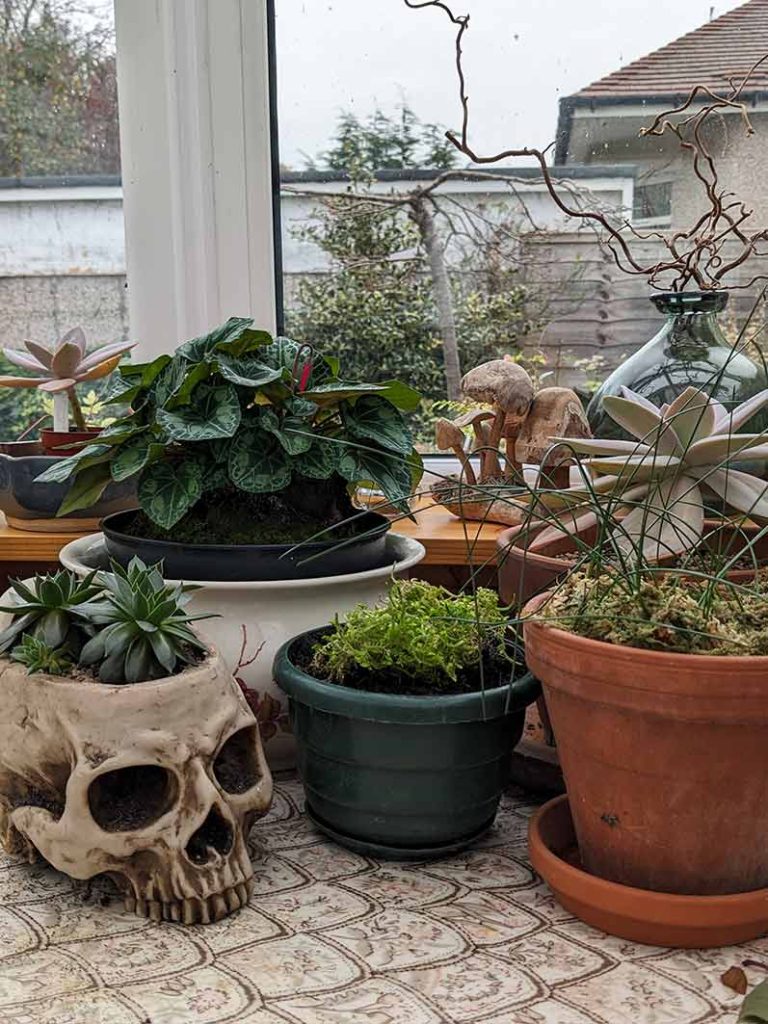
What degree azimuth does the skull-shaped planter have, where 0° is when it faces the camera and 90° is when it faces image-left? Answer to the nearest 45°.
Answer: approximately 315°

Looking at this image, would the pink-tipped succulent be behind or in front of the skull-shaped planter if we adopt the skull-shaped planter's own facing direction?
behind

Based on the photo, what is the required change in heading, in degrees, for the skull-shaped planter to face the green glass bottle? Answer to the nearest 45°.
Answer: approximately 90° to its left

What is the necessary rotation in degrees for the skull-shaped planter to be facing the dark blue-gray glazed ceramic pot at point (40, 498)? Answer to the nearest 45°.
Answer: approximately 135° to its left
